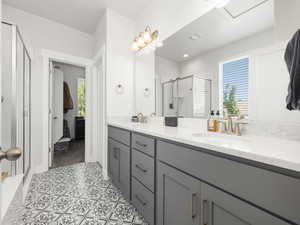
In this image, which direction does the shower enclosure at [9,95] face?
to the viewer's right

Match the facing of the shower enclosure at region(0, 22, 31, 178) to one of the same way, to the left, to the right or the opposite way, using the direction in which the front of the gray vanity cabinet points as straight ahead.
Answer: the opposite way

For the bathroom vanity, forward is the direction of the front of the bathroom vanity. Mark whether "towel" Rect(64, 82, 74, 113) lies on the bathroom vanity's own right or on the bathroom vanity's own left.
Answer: on the bathroom vanity's own right

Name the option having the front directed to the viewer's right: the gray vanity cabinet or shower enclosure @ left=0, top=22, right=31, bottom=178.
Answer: the shower enclosure

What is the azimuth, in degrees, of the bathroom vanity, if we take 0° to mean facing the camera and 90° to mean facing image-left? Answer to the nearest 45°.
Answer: approximately 45°
